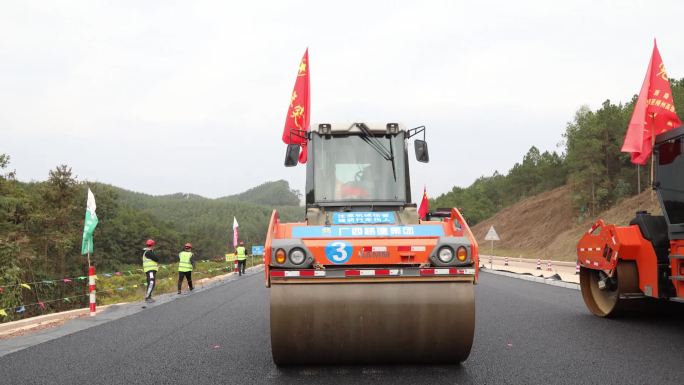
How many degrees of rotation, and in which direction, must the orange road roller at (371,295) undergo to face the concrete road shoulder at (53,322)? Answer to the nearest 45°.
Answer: approximately 135° to its right

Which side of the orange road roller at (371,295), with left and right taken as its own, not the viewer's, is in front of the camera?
front

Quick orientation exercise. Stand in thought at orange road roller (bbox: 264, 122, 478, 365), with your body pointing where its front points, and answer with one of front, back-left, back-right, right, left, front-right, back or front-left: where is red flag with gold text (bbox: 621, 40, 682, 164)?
back-left

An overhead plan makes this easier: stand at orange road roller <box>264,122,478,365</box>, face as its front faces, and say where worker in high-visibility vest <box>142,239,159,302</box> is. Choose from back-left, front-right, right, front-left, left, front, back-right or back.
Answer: back-right
